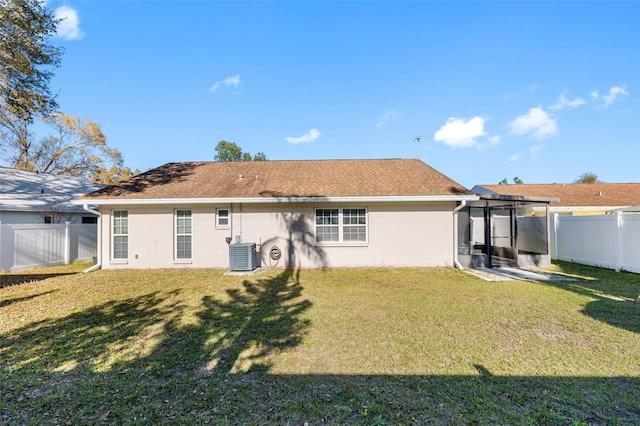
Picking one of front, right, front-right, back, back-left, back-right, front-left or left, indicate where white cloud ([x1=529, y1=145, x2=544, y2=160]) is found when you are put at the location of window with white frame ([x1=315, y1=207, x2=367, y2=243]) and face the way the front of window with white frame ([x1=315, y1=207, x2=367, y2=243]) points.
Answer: back-left

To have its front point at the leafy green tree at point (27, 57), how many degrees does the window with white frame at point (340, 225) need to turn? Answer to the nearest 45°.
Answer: approximately 90° to its right

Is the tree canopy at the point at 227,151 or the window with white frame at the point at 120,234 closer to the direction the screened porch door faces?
the window with white frame

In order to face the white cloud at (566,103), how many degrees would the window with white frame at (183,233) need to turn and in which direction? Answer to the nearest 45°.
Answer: approximately 90° to its left

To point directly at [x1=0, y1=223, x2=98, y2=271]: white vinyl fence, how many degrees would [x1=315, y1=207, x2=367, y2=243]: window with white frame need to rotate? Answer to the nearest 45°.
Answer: approximately 90° to its right

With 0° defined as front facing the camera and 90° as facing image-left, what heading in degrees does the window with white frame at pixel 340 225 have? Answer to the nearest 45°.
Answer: approximately 0°

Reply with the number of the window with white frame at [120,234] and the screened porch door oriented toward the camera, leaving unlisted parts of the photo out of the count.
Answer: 2
